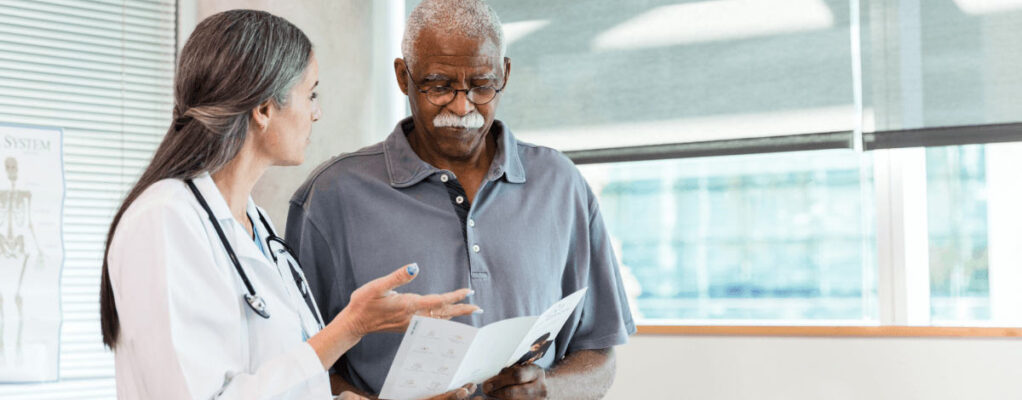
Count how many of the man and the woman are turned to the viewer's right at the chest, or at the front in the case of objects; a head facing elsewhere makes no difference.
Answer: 1

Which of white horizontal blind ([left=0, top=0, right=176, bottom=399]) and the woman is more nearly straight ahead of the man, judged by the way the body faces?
the woman

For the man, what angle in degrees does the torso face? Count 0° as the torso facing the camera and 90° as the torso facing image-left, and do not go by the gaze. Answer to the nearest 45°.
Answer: approximately 0°

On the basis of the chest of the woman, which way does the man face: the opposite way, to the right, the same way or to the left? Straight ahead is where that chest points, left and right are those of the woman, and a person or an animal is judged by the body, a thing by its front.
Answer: to the right

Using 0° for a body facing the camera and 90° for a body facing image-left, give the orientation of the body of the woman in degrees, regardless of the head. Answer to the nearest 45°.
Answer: approximately 270°

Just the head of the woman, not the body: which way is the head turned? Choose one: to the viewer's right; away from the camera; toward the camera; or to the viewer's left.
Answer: to the viewer's right

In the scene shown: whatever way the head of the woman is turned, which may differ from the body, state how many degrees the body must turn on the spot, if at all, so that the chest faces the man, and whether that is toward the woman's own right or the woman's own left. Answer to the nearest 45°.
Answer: approximately 45° to the woman's own left

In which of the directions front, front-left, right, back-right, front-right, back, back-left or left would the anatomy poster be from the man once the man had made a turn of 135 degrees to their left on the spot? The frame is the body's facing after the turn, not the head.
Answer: left

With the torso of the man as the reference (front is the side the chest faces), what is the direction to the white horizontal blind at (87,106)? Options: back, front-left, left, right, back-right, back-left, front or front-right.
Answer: back-right
